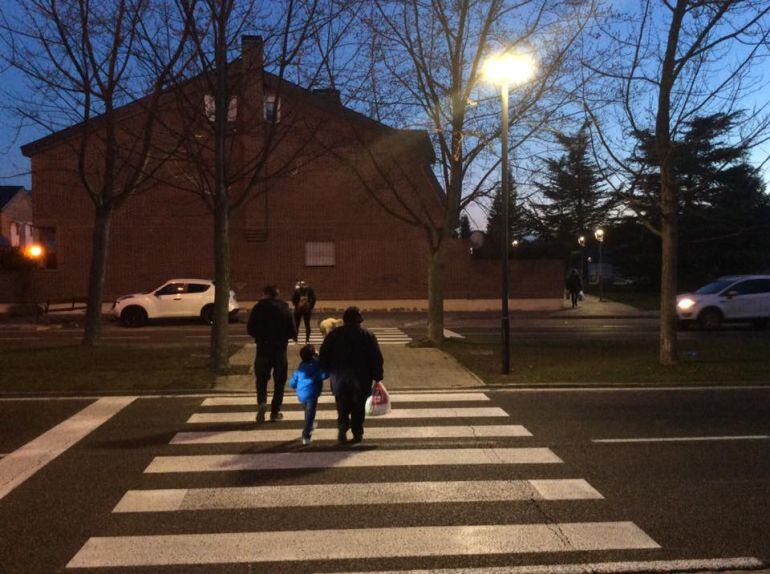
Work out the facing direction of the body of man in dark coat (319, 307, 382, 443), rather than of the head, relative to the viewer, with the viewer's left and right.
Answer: facing away from the viewer

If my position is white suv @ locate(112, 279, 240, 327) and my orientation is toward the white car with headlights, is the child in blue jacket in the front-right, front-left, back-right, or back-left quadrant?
front-right

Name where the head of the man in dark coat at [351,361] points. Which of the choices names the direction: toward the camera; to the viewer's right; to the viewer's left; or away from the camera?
away from the camera

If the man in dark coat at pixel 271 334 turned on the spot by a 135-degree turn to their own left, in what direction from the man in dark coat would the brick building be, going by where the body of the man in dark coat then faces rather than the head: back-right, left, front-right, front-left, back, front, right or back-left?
back-right

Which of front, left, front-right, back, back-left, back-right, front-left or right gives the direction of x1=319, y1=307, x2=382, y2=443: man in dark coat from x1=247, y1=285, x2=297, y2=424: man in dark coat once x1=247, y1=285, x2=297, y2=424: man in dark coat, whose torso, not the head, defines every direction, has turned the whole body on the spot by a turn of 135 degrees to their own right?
front

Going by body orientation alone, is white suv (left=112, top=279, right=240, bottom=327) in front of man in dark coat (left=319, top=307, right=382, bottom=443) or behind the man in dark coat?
in front

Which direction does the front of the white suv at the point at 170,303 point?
to the viewer's left

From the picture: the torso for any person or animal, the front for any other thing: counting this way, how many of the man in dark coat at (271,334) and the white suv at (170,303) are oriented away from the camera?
1

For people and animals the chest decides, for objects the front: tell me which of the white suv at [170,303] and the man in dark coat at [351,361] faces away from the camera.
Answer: the man in dark coat

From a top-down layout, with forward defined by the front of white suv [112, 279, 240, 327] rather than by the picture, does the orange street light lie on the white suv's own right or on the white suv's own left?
on the white suv's own right

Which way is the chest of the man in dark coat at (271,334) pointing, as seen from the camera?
away from the camera

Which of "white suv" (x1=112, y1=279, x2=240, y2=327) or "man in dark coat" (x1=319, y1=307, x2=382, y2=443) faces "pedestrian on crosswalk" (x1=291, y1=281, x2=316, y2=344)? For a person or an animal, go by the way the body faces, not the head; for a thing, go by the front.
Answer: the man in dark coat

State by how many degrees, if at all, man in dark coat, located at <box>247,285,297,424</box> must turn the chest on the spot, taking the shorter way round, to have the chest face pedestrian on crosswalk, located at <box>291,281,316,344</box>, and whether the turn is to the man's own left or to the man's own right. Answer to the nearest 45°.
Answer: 0° — they already face them

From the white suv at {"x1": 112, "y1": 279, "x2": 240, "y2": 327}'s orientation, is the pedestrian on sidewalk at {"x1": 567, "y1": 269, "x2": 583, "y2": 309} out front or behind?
behind

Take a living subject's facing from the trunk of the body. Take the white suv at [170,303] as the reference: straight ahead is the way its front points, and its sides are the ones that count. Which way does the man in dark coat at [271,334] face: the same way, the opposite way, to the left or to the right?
to the right

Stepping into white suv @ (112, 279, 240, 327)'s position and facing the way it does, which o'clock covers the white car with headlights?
The white car with headlights is roughly at 7 o'clock from the white suv.
